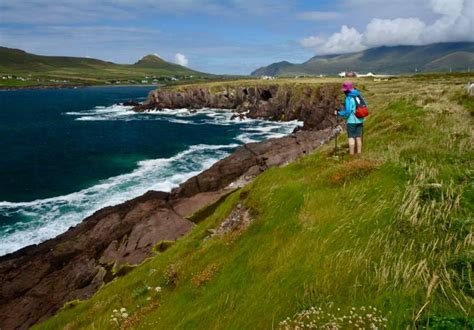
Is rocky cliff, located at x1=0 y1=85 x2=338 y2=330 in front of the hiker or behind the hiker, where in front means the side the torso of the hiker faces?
in front

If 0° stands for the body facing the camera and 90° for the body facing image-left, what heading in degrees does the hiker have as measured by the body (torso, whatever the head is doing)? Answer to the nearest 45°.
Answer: approximately 135°
